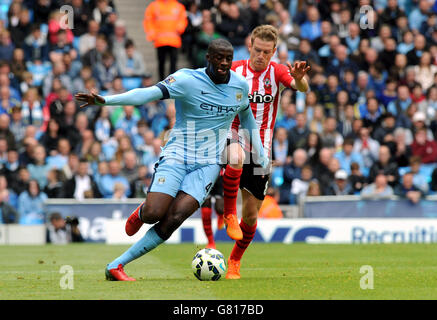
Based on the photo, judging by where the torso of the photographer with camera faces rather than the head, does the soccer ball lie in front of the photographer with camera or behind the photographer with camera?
in front

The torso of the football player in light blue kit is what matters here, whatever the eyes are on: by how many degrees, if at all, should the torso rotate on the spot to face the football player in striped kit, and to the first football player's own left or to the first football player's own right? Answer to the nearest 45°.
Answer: approximately 90° to the first football player's own left

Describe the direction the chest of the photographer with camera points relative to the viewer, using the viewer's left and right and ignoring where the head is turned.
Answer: facing the viewer and to the right of the viewer

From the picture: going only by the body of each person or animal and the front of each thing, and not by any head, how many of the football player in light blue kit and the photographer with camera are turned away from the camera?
0

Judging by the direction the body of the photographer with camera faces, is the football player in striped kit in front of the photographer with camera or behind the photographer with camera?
in front

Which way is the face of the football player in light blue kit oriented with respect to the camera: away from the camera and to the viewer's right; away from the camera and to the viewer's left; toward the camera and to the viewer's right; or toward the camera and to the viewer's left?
toward the camera and to the viewer's right

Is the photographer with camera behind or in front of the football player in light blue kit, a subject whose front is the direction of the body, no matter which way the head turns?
behind

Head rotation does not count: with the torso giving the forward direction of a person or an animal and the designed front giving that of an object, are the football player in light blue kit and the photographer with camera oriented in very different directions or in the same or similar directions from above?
same or similar directions
